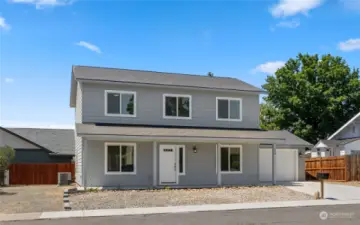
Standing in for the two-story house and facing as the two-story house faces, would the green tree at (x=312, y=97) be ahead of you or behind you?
behind

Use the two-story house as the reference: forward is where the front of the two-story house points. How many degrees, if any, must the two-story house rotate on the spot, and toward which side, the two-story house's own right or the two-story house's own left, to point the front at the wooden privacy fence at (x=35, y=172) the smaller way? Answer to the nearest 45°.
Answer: approximately 135° to the two-story house's own right

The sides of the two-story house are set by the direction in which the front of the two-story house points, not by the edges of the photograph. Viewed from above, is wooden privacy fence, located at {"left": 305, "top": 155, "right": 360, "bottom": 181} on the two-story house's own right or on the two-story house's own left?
on the two-story house's own left

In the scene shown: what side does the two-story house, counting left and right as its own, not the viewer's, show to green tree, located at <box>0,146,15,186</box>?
right

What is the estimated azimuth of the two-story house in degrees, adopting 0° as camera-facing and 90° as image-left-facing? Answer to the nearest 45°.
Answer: approximately 0°

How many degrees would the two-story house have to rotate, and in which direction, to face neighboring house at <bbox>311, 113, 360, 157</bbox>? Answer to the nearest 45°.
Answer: approximately 135° to its left
